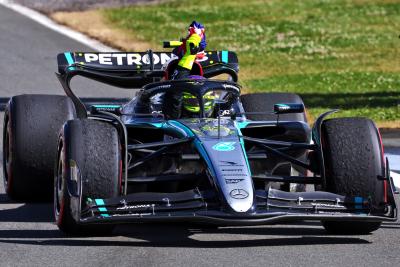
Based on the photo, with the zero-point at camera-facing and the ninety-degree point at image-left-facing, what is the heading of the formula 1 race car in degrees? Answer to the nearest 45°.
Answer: approximately 0°
